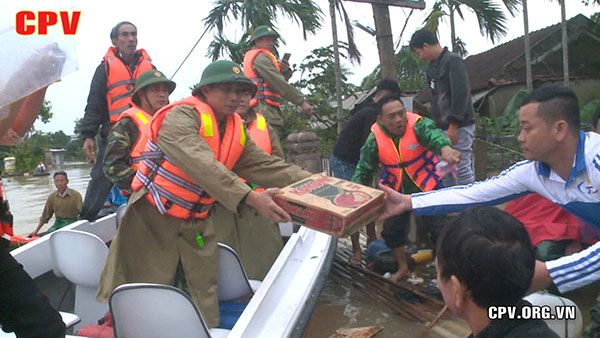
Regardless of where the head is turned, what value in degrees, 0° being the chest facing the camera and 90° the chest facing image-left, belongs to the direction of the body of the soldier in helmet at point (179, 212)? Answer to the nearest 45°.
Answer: approximately 315°

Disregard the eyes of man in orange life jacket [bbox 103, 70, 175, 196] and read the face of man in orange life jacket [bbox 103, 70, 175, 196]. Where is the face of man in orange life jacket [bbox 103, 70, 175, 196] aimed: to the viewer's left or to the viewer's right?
to the viewer's right

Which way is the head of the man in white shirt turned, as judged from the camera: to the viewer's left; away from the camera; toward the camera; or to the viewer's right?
to the viewer's left

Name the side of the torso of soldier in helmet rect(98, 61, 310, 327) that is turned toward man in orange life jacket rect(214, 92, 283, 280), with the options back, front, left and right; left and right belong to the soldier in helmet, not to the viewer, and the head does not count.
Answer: left

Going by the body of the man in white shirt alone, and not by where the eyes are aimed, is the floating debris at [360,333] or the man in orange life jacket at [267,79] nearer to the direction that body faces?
the floating debris

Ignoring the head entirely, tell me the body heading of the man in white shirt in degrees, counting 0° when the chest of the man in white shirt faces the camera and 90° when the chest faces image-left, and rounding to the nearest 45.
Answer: approximately 45°

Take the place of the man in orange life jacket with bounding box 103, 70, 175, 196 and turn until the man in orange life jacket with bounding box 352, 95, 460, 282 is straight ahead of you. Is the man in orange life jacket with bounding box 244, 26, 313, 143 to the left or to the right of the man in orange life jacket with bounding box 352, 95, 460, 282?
left
